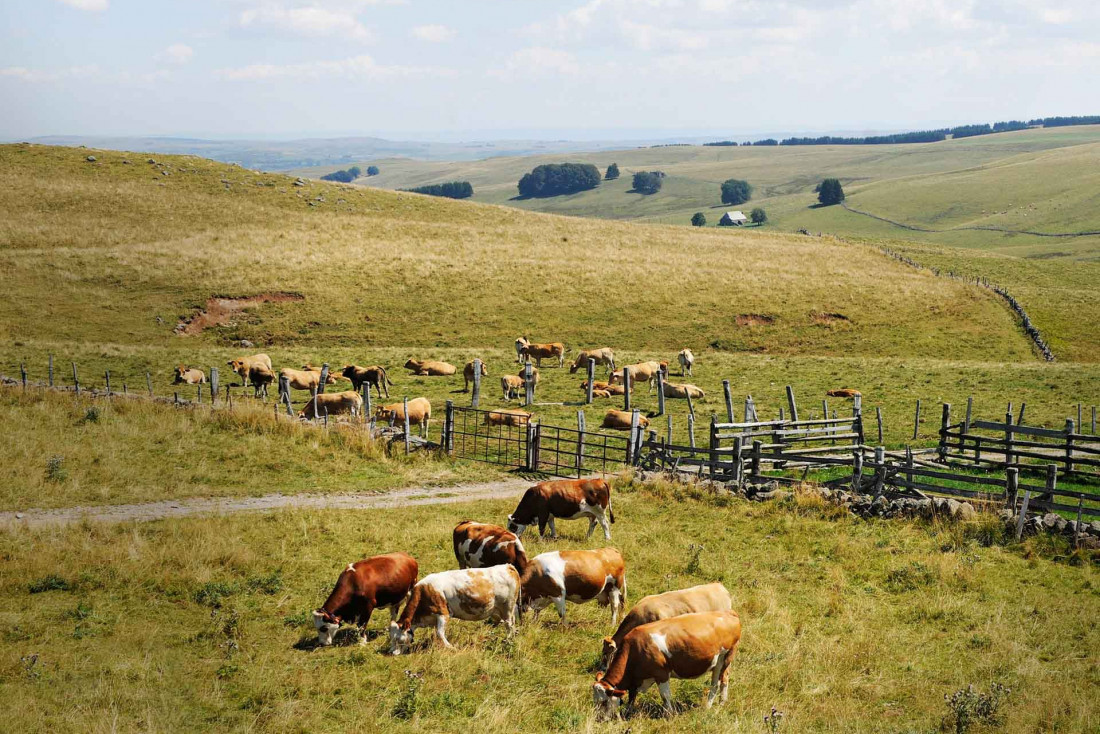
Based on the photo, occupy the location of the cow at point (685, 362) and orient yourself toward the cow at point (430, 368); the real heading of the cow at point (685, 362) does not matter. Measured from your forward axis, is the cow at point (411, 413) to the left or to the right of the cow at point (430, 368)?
left

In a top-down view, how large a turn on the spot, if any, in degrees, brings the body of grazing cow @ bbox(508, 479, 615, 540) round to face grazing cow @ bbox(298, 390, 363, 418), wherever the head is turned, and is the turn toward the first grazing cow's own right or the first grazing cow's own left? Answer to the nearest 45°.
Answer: approximately 45° to the first grazing cow's own right

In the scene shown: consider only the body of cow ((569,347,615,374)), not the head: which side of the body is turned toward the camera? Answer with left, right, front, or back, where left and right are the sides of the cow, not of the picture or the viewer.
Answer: left

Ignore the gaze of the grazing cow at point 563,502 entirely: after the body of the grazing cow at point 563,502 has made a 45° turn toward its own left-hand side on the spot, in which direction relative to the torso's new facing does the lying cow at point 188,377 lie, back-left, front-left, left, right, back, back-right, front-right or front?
right

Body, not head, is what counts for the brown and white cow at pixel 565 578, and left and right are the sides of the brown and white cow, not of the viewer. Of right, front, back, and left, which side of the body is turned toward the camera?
left

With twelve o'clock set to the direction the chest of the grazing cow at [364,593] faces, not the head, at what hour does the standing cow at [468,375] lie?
the standing cow at [468,375] is roughly at 5 o'clock from the grazing cow at [364,593].

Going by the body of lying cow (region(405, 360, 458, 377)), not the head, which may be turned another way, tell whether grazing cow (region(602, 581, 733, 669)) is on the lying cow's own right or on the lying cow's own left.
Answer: on the lying cow's own left

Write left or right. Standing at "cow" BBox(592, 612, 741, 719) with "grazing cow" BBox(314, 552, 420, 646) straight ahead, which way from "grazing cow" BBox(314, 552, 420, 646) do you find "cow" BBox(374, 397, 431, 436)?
right

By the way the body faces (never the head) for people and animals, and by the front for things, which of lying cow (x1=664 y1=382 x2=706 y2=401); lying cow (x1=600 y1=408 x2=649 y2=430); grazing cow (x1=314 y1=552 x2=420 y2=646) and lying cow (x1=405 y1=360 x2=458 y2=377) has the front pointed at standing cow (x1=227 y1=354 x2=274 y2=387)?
lying cow (x1=405 y1=360 x2=458 y2=377)
